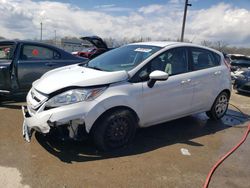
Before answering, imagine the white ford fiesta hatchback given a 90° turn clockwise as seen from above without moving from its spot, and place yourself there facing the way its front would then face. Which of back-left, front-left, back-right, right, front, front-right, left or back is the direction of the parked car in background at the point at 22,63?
front

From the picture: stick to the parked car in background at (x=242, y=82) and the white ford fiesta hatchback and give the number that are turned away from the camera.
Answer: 0

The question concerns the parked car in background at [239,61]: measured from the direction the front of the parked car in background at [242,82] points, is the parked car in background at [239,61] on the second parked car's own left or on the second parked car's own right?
on the second parked car's own right

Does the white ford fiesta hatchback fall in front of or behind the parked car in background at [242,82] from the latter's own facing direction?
in front

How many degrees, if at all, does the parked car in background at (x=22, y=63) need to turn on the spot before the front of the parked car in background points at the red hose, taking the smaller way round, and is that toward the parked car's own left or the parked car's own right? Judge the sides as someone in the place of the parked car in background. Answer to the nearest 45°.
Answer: approximately 135° to the parked car's own left

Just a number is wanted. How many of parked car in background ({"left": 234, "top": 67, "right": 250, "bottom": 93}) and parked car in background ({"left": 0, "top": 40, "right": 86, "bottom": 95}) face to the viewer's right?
0

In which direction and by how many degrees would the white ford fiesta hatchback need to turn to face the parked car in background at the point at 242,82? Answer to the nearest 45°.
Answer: approximately 180°

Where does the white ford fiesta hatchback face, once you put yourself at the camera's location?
facing the viewer and to the left of the viewer

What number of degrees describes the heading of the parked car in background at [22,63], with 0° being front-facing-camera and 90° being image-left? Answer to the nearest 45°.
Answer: approximately 90°

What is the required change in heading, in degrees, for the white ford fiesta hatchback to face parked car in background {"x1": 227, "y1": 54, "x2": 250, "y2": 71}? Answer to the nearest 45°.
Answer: approximately 180°
